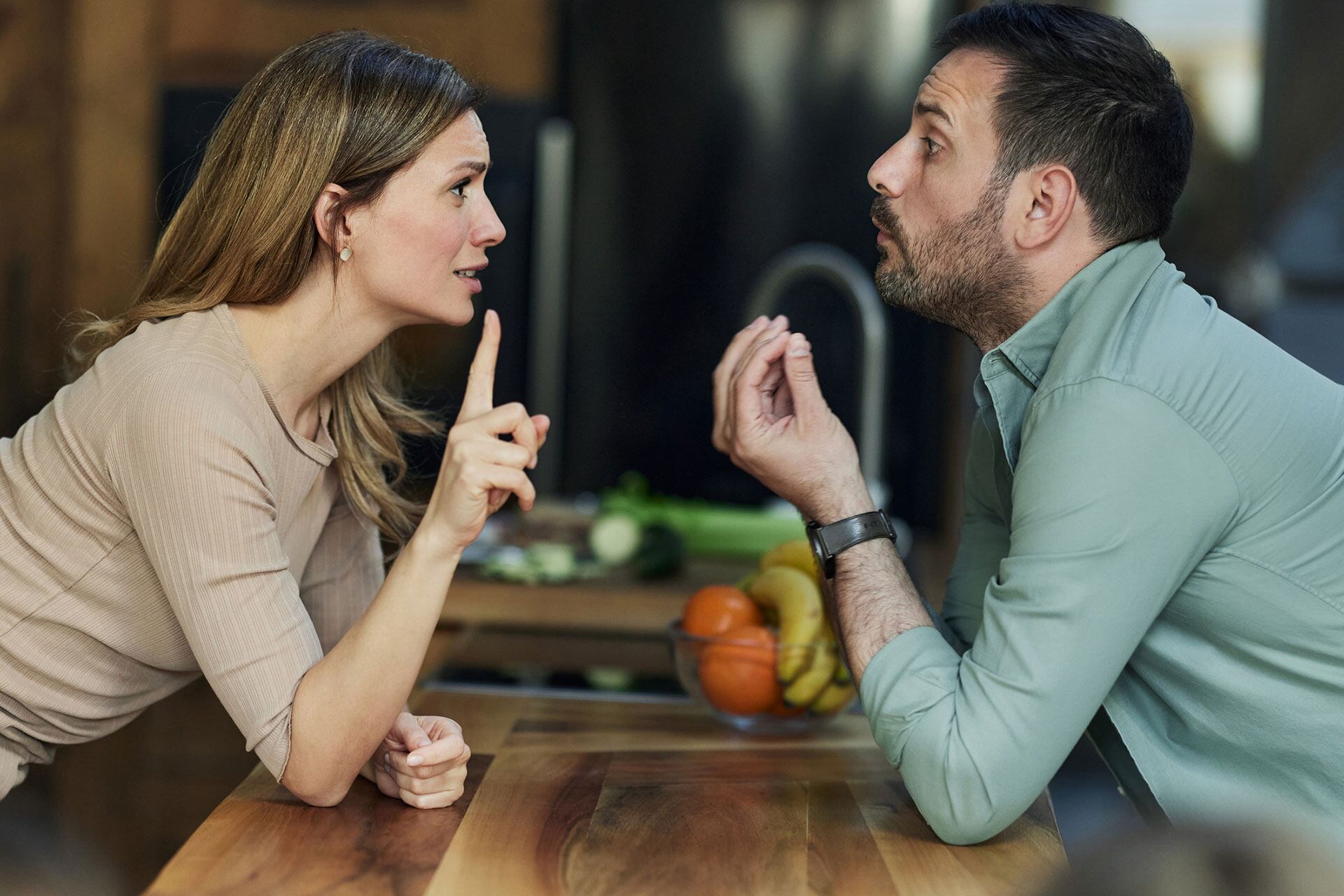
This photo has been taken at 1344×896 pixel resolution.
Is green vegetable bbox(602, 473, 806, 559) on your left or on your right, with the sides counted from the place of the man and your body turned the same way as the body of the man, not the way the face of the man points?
on your right

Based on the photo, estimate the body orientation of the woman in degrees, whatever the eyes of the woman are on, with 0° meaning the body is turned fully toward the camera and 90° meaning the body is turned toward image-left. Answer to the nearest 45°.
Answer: approximately 270°

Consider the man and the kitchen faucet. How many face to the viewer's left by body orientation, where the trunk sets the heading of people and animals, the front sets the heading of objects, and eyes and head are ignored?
2

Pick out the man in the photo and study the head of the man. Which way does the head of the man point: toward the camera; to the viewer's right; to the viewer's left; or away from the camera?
to the viewer's left

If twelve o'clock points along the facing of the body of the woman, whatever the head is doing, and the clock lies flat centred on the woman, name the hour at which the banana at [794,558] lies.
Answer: The banana is roughly at 12 o'clock from the woman.

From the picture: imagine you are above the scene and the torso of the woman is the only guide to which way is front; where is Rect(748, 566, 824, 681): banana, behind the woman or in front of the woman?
in front

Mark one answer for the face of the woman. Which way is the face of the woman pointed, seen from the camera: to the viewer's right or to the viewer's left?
to the viewer's right

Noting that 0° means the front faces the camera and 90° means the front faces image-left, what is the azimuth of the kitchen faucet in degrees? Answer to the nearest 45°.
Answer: approximately 90°

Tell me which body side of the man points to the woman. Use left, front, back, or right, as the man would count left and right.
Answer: front

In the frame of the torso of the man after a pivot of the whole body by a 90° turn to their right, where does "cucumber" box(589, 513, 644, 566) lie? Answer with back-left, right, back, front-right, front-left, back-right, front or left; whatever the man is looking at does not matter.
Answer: front-left

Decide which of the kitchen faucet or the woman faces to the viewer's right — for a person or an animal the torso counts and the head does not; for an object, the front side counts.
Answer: the woman

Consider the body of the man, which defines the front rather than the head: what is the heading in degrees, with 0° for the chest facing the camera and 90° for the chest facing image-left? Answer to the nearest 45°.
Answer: approximately 90°

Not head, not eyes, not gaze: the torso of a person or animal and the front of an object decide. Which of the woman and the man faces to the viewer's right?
the woman
